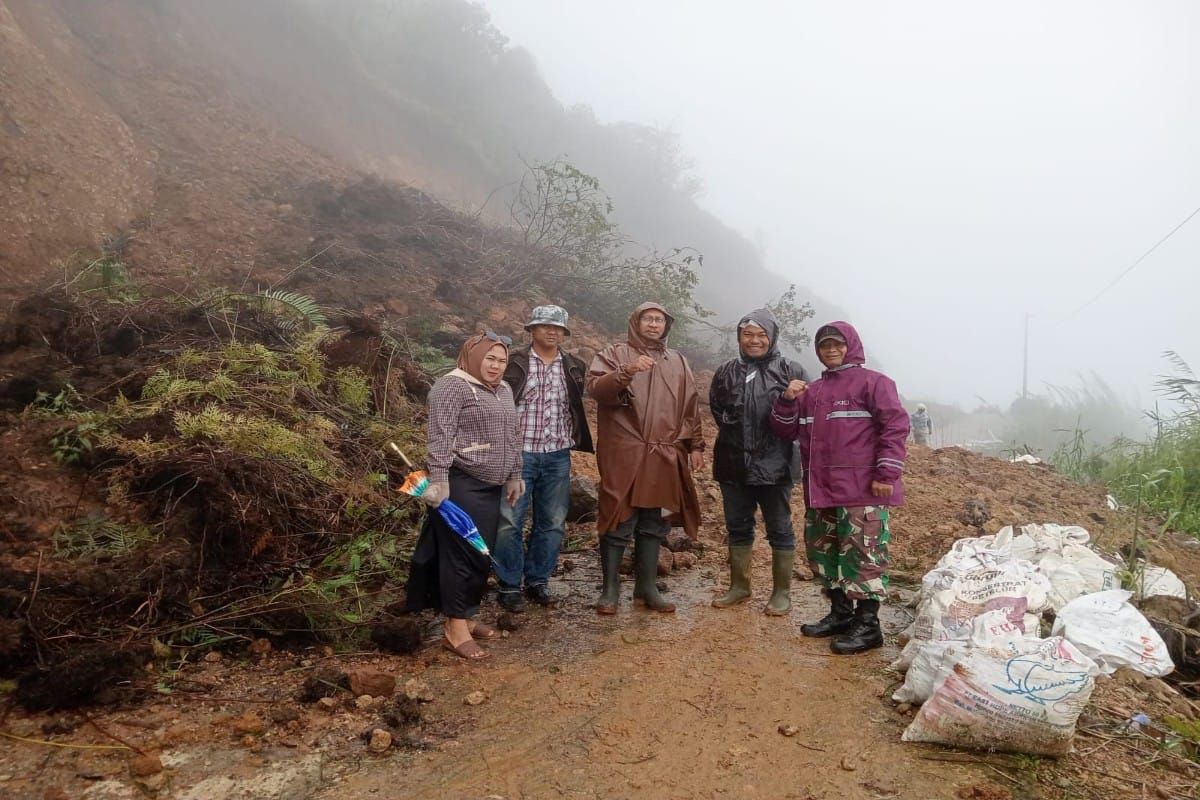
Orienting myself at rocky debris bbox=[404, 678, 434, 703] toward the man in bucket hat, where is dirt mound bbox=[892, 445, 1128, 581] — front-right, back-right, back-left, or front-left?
front-right

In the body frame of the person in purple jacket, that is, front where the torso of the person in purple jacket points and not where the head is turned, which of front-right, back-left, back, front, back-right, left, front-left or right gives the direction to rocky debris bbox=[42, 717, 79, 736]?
front

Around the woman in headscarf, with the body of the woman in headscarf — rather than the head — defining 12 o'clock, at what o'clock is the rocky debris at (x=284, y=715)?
The rocky debris is roughly at 3 o'clock from the woman in headscarf.

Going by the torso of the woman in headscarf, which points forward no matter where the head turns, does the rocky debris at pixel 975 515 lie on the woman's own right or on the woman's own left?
on the woman's own left

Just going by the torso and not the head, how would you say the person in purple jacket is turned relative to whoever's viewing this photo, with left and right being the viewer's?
facing the viewer and to the left of the viewer

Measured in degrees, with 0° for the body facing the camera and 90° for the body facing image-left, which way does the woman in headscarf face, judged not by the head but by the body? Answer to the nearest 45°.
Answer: approximately 315°

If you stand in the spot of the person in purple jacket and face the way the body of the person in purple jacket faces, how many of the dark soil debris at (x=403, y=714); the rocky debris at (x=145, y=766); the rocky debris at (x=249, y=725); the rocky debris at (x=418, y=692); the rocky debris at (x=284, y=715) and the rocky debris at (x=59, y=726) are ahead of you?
6

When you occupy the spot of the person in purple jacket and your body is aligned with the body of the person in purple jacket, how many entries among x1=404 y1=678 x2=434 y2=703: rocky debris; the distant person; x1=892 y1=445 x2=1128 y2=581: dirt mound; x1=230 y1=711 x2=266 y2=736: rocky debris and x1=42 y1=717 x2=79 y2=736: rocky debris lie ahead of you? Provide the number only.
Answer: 3

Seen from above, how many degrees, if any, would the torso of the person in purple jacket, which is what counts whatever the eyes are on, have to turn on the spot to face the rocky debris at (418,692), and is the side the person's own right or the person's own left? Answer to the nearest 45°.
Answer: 0° — they already face it

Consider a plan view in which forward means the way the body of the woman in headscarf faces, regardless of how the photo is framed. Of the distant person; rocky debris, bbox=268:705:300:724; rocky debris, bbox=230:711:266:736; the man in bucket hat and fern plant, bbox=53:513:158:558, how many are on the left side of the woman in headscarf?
2

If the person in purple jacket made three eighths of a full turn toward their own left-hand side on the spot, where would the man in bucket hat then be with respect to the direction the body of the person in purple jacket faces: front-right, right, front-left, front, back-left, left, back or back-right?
back

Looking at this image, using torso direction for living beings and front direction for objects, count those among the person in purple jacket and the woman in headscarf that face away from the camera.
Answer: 0

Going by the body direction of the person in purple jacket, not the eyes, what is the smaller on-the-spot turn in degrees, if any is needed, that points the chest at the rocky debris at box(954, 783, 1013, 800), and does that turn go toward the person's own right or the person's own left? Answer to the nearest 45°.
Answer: approximately 45° to the person's own left

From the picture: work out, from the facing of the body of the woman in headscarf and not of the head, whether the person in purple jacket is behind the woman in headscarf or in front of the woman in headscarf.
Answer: in front
